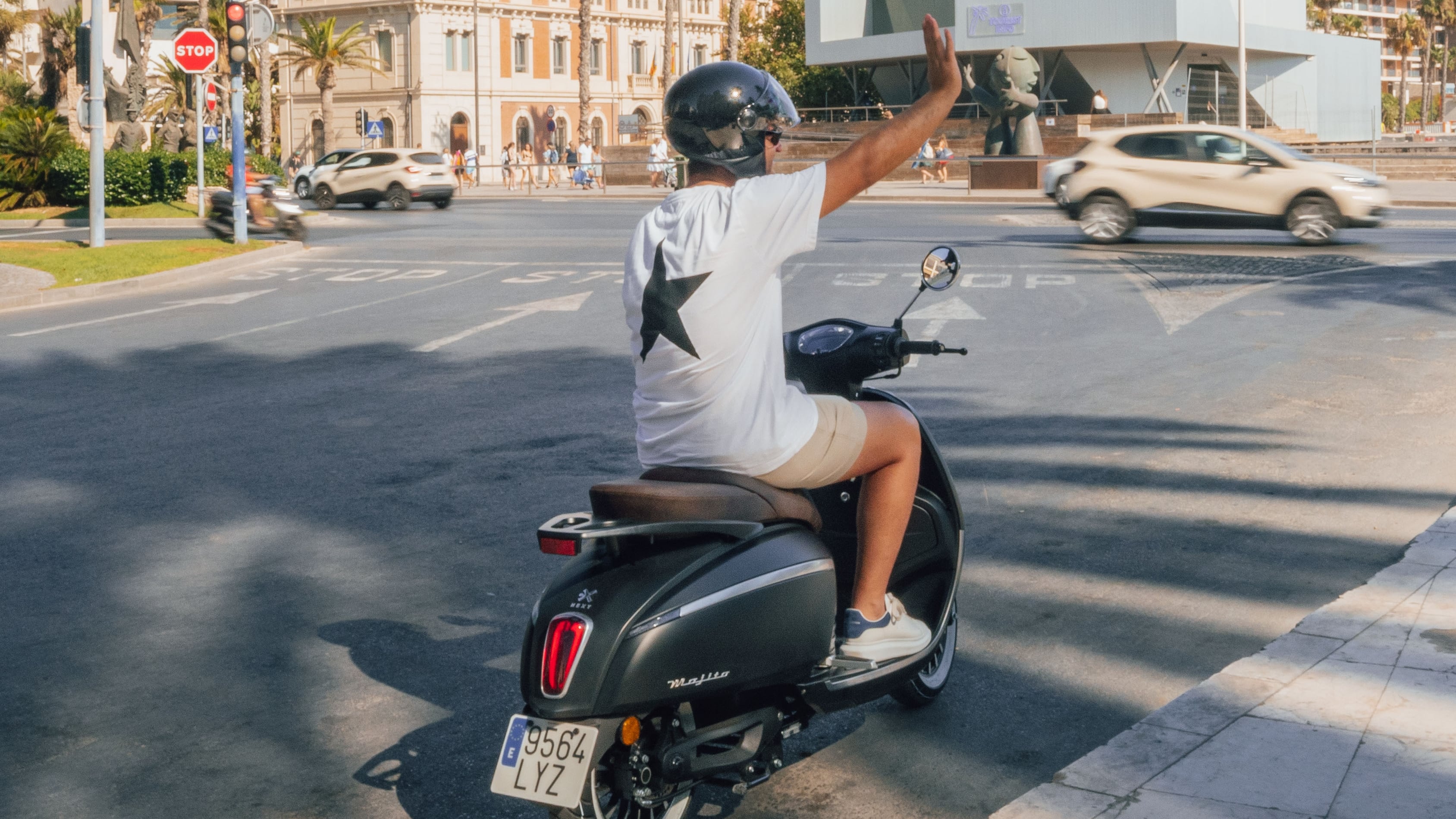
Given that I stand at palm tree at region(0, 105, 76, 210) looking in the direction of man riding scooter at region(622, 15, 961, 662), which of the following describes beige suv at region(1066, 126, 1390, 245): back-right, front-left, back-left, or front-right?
front-left

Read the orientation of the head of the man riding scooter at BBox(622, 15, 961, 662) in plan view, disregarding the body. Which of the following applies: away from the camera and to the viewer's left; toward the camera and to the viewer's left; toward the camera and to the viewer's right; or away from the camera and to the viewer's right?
away from the camera and to the viewer's right

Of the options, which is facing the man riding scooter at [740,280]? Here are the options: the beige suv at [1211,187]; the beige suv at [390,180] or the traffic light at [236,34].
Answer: the traffic light

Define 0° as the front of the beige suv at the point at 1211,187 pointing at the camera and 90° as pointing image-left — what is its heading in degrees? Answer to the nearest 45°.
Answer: approximately 270°

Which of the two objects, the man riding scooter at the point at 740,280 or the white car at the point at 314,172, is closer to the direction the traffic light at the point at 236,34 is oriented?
the man riding scooter

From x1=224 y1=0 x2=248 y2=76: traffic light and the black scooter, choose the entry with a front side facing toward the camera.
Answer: the traffic light

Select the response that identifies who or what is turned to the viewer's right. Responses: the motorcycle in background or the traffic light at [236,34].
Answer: the motorcycle in background

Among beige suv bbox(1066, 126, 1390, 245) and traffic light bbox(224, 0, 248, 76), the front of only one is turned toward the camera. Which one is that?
the traffic light
